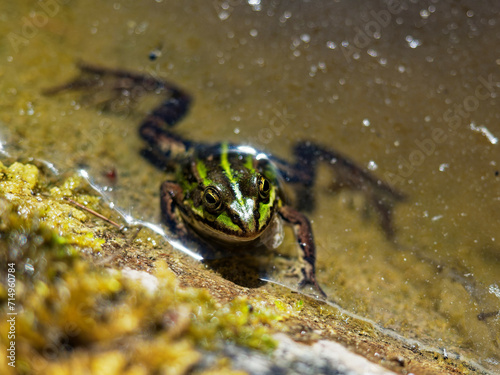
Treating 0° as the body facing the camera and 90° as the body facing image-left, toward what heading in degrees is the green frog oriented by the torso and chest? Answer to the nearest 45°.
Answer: approximately 0°
